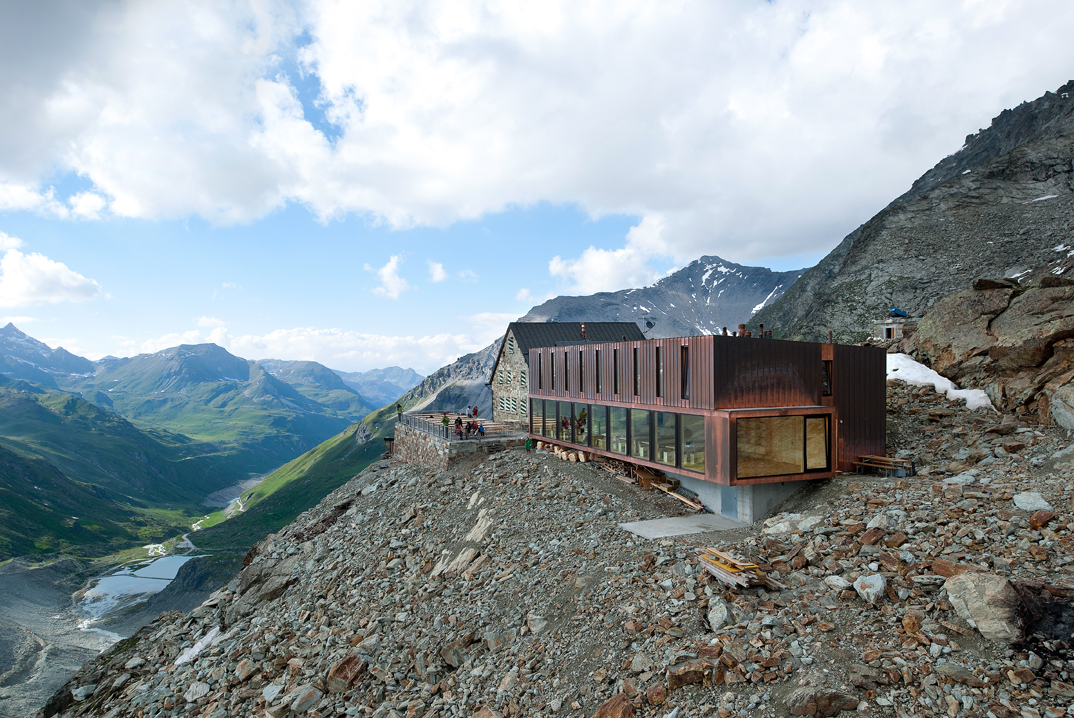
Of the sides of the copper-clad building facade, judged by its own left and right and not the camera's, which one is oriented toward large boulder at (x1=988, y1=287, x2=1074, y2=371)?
back

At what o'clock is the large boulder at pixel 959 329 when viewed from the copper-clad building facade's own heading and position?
The large boulder is roughly at 6 o'clock from the copper-clad building facade.

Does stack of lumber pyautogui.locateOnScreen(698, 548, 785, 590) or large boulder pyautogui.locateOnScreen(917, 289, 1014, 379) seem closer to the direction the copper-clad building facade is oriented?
the stack of lumber

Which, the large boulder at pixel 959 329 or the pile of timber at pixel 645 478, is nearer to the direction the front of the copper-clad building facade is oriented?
the pile of timber

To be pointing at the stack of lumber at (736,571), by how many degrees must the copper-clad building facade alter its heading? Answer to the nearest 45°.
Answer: approximately 45° to its left

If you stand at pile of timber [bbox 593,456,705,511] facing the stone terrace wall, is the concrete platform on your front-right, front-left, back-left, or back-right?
back-left

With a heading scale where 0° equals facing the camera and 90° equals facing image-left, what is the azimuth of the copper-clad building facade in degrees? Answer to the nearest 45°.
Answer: approximately 45°

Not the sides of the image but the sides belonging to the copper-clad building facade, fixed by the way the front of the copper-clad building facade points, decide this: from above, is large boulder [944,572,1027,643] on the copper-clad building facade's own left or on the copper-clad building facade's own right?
on the copper-clad building facade's own left

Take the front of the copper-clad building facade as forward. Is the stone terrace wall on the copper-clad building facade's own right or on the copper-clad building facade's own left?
on the copper-clad building facade's own right

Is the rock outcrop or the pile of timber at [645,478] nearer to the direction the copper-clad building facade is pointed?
the pile of timber

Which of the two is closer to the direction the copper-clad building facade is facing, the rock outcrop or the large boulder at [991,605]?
the large boulder
